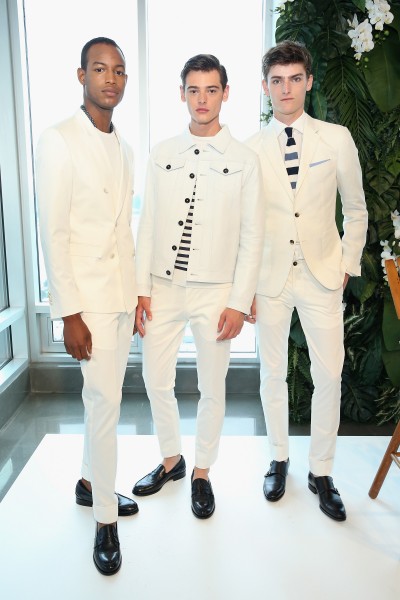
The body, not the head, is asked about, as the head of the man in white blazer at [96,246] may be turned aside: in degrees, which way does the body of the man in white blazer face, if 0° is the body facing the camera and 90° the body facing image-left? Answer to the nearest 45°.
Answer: approximately 315°

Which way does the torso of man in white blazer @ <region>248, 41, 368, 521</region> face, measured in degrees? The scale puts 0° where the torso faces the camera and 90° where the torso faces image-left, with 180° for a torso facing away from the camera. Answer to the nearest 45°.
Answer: approximately 0°

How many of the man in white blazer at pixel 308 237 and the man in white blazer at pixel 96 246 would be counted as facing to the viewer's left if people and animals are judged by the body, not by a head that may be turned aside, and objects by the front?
0

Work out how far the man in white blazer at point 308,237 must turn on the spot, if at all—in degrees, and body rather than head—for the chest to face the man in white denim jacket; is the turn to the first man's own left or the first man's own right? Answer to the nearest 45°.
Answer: approximately 45° to the first man's own right

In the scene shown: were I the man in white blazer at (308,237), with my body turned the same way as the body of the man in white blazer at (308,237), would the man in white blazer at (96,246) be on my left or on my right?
on my right
